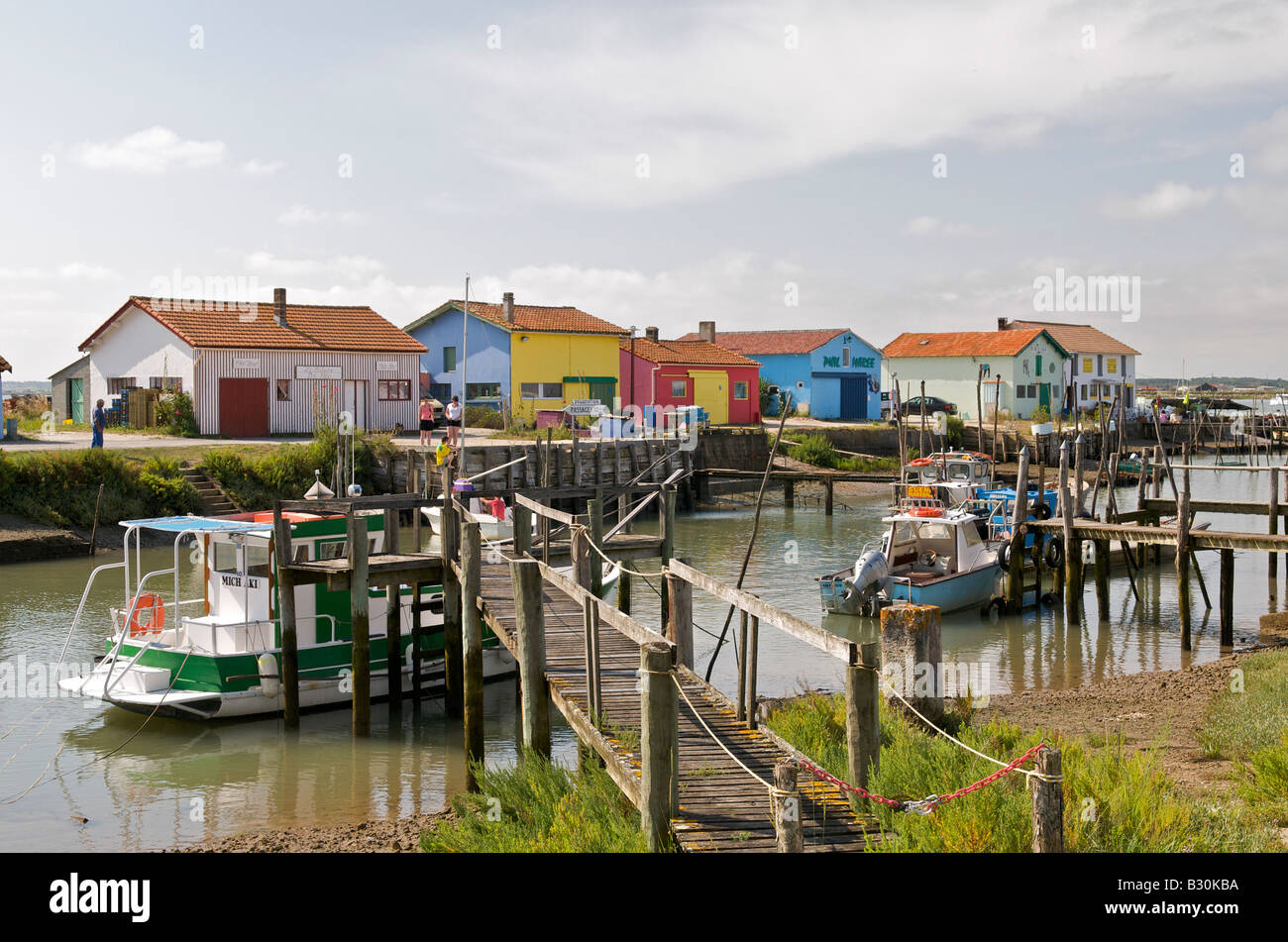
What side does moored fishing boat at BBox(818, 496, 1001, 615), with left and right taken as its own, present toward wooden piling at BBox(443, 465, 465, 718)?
back

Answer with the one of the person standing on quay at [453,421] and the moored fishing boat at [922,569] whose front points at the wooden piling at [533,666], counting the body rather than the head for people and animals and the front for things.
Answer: the person standing on quay

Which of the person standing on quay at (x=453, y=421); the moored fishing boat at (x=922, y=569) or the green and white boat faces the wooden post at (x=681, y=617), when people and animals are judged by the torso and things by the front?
the person standing on quay

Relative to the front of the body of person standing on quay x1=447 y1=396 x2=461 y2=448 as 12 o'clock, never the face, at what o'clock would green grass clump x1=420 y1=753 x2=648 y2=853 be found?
The green grass clump is roughly at 12 o'clock from the person standing on quay.

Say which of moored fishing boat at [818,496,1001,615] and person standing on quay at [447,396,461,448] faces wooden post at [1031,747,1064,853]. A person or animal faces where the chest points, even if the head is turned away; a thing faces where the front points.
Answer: the person standing on quay

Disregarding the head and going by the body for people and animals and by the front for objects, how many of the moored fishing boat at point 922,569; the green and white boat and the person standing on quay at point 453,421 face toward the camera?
1

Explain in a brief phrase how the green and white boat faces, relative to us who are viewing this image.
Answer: facing away from the viewer and to the right of the viewer

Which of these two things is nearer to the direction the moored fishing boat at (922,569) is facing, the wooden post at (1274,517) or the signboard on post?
the wooden post

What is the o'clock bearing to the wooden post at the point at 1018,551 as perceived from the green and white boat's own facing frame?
The wooden post is roughly at 1 o'clock from the green and white boat.

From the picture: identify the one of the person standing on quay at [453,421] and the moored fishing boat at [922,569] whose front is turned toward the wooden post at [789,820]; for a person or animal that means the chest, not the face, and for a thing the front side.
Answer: the person standing on quay

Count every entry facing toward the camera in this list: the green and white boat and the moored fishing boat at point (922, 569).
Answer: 0

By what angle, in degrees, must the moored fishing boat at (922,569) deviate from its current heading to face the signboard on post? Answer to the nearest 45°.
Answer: approximately 90° to its left

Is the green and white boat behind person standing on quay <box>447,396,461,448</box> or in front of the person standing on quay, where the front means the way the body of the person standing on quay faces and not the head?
in front

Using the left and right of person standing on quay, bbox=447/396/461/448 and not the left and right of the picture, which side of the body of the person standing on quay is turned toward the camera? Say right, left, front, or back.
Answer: front

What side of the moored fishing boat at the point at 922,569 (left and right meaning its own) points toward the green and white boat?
back

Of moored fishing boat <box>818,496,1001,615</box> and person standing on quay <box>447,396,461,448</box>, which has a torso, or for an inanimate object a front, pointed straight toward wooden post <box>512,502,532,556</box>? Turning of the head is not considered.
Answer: the person standing on quay

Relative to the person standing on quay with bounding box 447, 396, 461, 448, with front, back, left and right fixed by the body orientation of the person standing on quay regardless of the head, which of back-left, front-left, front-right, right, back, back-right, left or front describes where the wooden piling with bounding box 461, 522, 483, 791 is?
front

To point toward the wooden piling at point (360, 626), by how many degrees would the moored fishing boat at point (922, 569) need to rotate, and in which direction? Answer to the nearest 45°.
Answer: approximately 180°

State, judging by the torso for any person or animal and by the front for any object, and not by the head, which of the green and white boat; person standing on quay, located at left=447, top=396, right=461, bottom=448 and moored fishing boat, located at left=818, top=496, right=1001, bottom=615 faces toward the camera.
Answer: the person standing on quay
